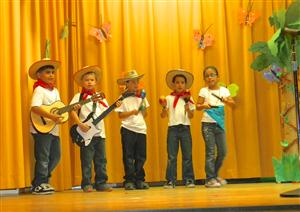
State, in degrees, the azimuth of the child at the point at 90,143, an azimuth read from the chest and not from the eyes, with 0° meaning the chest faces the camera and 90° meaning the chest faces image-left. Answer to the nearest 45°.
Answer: approximately 0°

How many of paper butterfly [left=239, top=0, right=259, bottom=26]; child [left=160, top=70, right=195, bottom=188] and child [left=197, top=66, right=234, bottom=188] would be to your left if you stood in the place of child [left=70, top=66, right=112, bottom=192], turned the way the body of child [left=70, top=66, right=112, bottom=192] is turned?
3

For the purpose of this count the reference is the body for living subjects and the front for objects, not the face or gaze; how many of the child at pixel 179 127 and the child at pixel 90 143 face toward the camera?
2

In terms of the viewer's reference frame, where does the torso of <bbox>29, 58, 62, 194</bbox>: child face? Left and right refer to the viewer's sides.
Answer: facing the viewer and to the right of the viewer

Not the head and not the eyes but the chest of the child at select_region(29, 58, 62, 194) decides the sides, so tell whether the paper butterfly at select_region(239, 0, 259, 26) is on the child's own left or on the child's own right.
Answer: on the child's own left

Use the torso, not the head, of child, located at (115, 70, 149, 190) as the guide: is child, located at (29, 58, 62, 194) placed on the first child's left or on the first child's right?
on the first child's right
